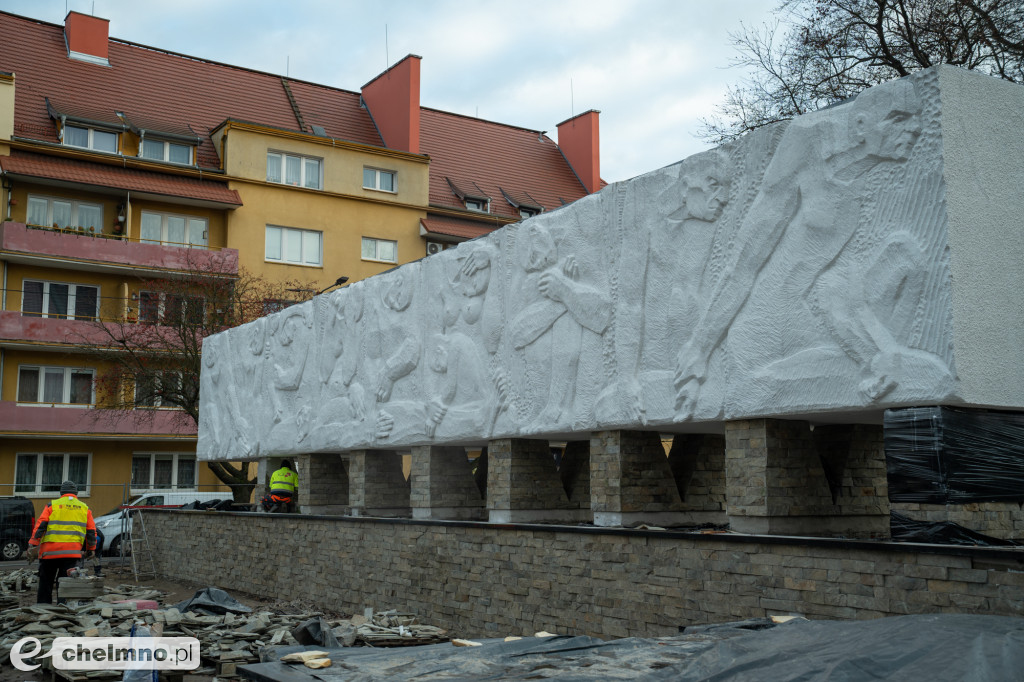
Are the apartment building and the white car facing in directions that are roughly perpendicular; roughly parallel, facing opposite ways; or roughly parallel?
roughly perpendicular

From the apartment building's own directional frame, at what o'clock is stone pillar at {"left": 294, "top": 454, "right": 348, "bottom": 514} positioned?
The stone pillar is roughly at 1 o'clock from the apartment building.

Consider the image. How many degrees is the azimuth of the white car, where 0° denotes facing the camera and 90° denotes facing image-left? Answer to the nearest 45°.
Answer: approximately 45°

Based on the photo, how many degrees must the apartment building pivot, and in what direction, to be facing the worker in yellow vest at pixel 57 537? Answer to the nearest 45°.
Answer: approximately 45° to its right

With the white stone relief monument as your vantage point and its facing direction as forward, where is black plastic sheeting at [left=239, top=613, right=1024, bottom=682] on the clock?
The black plastic sheeting is roughly at 11 o'clock from the white stone relief monument.

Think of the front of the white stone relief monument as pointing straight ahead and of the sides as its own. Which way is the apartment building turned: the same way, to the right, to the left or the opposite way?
to the left

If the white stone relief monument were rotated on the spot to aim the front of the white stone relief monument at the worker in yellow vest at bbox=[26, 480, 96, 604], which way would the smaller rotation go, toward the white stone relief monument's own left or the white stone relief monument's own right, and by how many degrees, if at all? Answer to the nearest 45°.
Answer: approximately 90° to the white stone relief monument's own right
